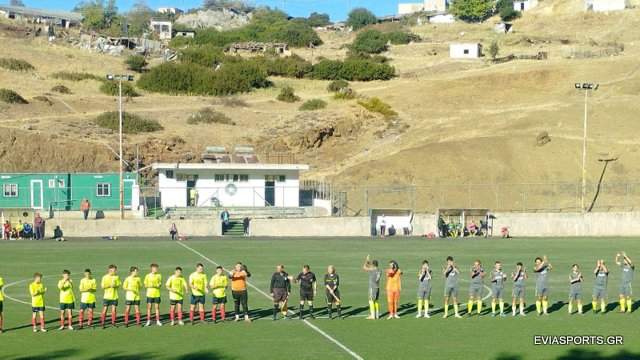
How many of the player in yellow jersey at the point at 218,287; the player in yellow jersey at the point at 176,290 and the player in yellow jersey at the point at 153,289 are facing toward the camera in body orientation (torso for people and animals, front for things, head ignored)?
3

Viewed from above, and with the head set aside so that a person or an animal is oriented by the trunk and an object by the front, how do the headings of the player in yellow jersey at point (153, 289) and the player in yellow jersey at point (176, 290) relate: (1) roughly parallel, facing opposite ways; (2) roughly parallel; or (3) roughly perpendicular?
roughly parallel

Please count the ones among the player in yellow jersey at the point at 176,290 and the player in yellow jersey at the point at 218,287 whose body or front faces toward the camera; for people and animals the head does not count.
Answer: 2

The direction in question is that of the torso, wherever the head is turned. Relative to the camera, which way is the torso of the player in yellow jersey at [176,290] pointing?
toward the camera

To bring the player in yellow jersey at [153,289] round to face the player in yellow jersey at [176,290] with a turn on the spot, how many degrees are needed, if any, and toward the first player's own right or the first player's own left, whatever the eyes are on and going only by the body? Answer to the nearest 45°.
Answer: approximately 90° to the first player's own left

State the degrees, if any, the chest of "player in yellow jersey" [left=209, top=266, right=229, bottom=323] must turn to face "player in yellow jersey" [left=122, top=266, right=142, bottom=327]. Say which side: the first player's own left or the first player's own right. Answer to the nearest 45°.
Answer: approximately 90° to the first player's own right

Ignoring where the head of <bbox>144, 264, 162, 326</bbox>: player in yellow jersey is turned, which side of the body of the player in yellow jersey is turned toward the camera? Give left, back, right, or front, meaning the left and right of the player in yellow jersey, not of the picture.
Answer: front

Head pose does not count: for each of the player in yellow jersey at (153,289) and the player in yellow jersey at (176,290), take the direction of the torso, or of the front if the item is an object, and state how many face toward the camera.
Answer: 2

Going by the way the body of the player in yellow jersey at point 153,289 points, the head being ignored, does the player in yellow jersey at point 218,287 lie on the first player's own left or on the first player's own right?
on the first player's own left

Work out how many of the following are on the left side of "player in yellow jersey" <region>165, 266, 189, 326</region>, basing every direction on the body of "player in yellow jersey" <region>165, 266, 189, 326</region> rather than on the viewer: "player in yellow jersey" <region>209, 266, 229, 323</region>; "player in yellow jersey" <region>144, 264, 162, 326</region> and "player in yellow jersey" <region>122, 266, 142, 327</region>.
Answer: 1

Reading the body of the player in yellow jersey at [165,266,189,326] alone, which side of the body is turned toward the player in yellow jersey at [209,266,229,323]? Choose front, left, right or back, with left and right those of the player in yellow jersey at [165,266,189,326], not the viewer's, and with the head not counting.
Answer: left

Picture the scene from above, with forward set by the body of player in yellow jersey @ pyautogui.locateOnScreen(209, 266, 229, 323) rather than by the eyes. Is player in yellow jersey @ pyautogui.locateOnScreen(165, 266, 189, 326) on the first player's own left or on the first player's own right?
on the first player's own right
